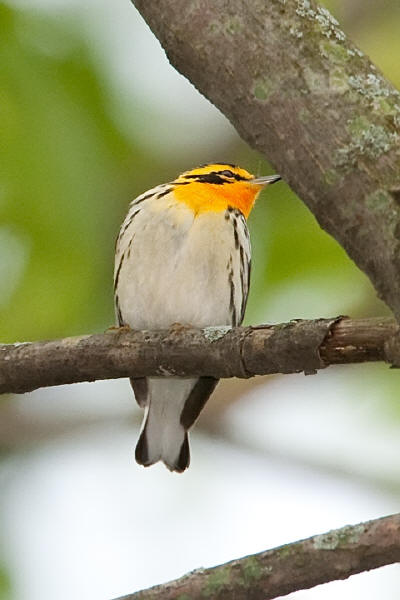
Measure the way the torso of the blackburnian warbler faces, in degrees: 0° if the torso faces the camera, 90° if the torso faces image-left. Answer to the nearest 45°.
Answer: approximately 0°
